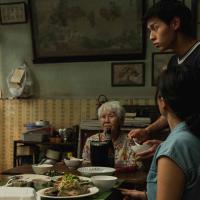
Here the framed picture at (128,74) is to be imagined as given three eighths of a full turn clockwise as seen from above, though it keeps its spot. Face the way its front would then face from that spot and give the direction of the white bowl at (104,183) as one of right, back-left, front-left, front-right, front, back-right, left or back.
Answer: back-left

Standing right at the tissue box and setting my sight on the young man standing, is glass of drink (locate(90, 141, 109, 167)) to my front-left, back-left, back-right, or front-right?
front-left

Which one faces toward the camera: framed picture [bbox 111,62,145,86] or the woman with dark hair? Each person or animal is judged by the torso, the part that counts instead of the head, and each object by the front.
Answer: the framed picture

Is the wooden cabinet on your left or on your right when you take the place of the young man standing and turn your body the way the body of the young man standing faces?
on your right

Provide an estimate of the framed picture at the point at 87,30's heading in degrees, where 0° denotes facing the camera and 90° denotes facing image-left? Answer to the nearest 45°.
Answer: approximately 0°

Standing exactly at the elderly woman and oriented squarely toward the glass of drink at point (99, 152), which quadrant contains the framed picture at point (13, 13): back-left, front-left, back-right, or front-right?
back-right

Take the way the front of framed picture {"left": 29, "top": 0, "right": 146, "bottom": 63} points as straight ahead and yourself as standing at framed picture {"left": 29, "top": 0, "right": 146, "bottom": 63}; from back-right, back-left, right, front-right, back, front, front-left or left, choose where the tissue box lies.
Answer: front

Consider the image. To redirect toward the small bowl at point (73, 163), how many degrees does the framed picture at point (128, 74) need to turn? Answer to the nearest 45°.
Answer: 0° — it already faces it

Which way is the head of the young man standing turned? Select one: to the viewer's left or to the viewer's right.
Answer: to the viewer's left

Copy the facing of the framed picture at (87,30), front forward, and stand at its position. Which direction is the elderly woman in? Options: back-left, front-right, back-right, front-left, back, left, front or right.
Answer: front

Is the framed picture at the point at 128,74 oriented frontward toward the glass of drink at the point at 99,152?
yes

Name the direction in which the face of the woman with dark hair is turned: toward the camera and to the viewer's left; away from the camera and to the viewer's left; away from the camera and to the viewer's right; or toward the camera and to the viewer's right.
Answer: away from the camera and to the viewer's left

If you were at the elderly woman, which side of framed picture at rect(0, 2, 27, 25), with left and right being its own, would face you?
front

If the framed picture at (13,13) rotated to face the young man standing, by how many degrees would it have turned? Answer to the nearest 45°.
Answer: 0° — it already faces them

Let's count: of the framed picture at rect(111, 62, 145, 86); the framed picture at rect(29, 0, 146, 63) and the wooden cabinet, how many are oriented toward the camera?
3

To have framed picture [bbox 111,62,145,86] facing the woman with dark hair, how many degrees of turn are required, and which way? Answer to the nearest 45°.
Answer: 0° — it already faces them

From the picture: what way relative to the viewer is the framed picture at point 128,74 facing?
toward the camera
